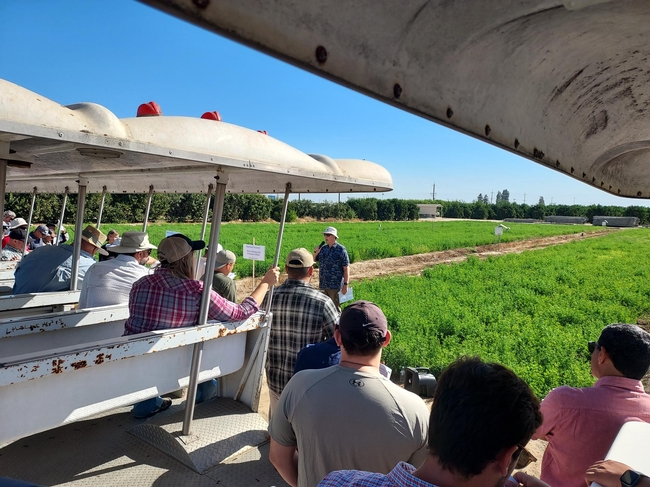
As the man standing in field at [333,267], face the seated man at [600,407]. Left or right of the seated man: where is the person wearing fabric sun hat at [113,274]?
right

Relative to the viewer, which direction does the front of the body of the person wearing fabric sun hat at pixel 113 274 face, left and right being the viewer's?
facing away from the viewer and to the right of the viewer

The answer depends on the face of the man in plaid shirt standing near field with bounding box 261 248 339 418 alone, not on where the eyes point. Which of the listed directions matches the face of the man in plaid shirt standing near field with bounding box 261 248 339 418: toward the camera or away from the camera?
away from the camera

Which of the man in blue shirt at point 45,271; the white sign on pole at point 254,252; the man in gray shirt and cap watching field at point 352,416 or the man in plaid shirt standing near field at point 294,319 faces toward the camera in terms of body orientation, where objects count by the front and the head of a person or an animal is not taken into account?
the white sign on pole

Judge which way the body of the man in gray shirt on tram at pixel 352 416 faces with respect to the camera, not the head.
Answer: away from the camera

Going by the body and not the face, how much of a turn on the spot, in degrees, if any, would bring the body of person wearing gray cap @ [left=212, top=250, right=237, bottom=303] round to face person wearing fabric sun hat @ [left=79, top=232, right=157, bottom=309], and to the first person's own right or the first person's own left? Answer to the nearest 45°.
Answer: approximately 180°

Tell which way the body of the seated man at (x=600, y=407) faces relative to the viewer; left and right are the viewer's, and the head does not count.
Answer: facing away from the viewer and to the left of the viewer

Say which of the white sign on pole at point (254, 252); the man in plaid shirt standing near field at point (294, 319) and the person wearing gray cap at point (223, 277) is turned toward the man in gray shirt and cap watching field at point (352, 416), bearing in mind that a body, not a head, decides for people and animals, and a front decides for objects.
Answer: the white sign on pole

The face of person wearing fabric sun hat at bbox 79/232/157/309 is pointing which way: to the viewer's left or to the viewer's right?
to the viewer's right

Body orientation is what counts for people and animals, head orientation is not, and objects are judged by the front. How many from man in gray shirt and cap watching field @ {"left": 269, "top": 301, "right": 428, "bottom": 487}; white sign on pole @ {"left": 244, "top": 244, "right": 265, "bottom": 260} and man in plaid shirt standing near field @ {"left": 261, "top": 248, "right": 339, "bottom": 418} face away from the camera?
2

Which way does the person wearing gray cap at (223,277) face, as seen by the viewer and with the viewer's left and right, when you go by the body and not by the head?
facing away from the viewer and to the right of the viewer

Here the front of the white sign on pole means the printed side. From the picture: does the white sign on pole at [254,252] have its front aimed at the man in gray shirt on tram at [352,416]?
yes

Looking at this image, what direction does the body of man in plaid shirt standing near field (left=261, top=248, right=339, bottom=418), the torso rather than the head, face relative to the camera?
away from the camera
